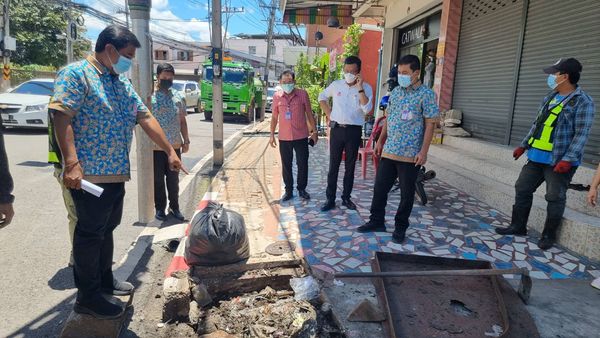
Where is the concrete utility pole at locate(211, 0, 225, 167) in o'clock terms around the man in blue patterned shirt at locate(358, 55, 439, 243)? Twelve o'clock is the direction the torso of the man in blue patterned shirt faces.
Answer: The concrete utility pole is roughly at 3 o'clock from the man in blue patterned shirt.

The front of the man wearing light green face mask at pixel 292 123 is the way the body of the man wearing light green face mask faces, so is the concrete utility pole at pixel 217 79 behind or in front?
behind

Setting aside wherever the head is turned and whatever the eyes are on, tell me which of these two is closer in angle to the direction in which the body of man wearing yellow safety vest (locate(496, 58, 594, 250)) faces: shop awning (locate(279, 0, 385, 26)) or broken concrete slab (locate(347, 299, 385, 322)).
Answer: the broken concrete slab

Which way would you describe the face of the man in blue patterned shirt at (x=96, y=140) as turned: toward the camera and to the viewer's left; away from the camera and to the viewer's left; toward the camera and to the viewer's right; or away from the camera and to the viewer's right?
toward the camera and to the viewer's right

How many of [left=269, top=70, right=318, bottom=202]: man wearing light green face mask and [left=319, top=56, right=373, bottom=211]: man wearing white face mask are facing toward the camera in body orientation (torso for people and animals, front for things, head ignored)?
2

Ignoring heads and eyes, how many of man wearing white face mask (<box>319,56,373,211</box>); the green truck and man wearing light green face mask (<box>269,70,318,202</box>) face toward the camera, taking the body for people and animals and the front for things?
3

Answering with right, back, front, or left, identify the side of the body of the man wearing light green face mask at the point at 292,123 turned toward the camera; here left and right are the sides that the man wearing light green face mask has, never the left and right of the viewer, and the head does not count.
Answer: front

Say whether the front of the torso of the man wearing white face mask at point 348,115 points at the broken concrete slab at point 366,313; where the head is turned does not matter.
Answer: yes

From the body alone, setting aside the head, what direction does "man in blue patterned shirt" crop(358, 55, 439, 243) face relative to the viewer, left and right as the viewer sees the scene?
facing the viewer and to the left of the viewer

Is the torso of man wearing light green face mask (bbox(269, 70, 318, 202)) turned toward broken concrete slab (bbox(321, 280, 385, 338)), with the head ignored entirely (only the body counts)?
yes

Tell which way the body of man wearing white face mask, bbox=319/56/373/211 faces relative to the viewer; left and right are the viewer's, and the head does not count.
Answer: facing the viewer

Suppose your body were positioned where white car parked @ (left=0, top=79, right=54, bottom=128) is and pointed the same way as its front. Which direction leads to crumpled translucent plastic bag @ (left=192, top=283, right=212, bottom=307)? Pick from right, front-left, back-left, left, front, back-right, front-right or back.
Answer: front-left
